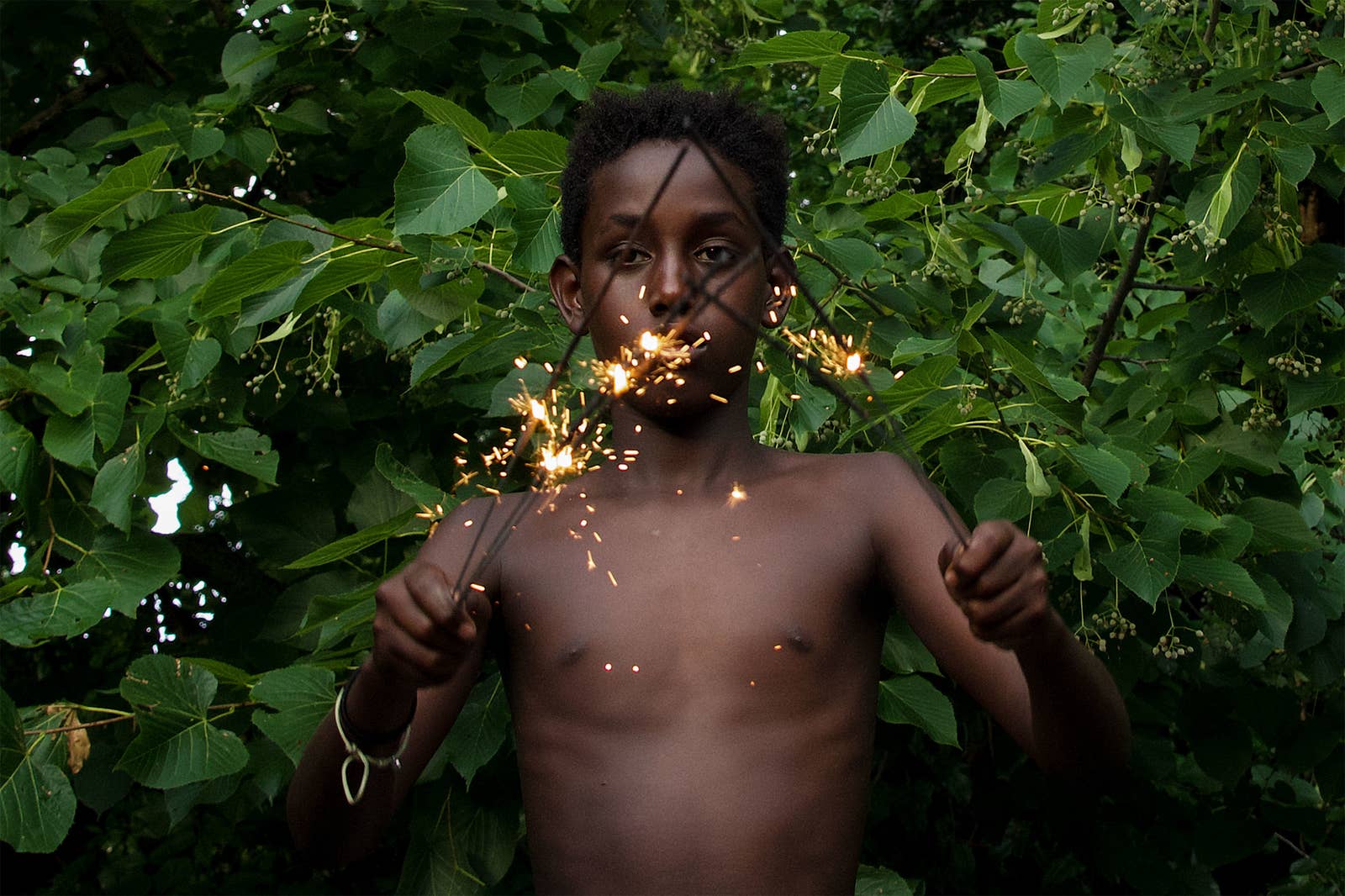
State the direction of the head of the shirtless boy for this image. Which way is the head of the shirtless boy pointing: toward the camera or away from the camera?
toward the camera

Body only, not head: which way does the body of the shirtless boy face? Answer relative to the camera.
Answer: toward the camera

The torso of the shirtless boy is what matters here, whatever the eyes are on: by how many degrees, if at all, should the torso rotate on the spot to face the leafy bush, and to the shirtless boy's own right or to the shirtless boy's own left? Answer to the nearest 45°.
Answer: approximately 180°
